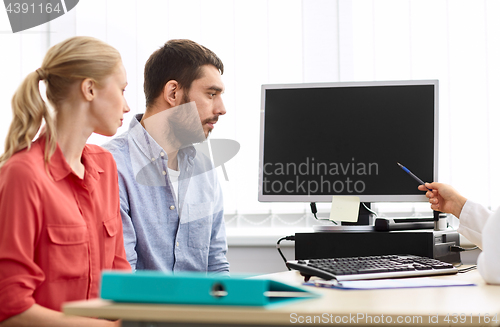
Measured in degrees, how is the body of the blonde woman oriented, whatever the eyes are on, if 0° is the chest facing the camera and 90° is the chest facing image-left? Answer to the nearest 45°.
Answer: approximately 315°

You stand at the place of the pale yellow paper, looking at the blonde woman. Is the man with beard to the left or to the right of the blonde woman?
right

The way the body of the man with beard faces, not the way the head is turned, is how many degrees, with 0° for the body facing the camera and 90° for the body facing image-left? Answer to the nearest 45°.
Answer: approximately 315°

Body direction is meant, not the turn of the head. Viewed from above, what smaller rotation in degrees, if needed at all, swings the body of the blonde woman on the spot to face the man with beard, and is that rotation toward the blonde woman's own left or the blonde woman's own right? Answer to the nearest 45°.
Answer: approximately 90° to the blonde woman's own left

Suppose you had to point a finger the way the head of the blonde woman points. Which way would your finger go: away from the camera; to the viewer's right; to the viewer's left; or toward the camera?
to the viewer's right

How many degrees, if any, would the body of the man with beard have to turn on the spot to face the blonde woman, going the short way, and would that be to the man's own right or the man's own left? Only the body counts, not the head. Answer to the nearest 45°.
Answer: approximately 90° to the man's own right

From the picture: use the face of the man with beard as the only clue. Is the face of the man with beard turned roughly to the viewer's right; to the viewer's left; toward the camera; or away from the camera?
to the viewer's right

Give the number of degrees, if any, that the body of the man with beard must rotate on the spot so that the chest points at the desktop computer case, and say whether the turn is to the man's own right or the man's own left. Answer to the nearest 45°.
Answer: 0° — they already face it
